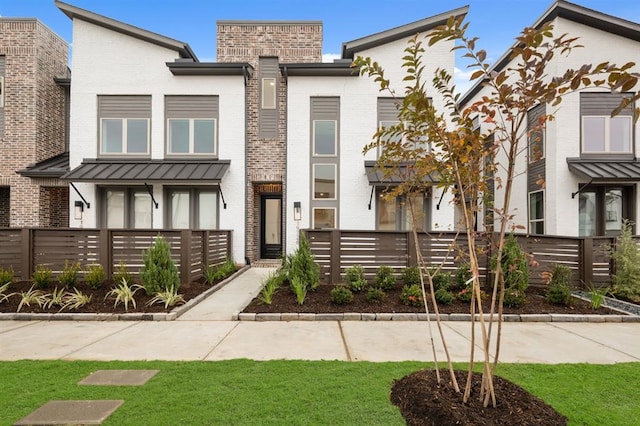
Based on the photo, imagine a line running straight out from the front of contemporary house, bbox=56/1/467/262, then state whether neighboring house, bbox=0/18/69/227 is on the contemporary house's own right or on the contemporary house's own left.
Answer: on the contemporary house's own right

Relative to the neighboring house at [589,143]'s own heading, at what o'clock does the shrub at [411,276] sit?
The shrub is roughly at 1 o'clock from the neighboring house.

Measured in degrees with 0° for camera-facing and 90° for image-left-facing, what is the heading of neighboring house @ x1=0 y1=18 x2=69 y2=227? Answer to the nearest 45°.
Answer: approximately 0°

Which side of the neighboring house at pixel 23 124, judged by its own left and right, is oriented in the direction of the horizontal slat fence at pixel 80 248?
front

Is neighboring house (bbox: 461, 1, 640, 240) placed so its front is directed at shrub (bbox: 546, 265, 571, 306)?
yes

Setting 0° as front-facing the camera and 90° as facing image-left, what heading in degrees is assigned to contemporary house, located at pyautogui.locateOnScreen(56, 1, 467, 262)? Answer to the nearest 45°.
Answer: approximately 0°

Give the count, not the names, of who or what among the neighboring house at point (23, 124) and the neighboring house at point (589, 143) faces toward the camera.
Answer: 2

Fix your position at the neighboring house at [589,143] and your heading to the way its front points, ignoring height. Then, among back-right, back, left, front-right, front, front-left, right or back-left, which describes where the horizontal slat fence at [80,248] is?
front-right

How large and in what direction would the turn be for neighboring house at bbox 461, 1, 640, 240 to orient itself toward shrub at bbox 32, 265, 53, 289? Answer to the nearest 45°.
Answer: approximately 45° to its right
